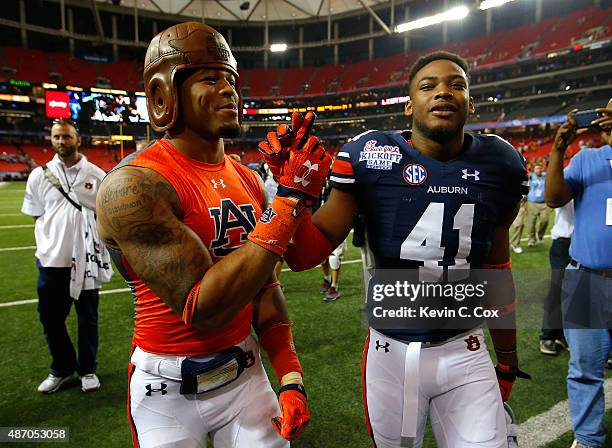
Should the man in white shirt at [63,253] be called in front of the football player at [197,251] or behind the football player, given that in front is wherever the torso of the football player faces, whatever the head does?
behind

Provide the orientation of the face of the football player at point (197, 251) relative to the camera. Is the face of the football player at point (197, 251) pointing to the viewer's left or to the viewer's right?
to the viewer's right

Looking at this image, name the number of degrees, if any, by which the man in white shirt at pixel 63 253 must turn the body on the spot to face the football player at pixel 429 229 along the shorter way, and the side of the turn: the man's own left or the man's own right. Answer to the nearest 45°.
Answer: approximately 45° to the man's own left

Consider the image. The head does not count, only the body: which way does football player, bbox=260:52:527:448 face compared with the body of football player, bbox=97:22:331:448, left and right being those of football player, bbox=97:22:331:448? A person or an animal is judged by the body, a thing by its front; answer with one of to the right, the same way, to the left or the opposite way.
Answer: to the right

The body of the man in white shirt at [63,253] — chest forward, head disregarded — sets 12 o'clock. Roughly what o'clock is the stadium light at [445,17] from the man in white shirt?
The stadium light is roughly at 8 o'clock from the man in white shirt.

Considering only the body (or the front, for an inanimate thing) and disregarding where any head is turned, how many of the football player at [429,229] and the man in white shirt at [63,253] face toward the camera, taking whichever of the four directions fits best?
2

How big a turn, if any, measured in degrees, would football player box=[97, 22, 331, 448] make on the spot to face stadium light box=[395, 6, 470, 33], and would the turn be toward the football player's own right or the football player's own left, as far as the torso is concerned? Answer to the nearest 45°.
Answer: approximately 90° to the football player's own left

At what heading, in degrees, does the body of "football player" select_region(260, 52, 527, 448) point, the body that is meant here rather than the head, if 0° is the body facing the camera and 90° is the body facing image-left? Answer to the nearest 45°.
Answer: approximately 0°

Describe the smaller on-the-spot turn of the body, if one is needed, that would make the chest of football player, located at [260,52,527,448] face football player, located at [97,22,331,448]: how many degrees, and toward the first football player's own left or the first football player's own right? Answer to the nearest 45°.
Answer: approximately 45° to the first football player's own right

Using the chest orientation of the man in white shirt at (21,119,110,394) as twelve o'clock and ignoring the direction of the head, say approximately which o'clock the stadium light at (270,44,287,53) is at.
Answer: The stadium light is roughly at 7 o'clock from the man in white shirt.

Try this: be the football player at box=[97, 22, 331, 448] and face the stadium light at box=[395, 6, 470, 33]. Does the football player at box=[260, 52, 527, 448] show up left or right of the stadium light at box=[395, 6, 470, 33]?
right
